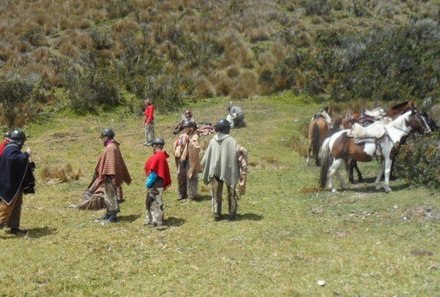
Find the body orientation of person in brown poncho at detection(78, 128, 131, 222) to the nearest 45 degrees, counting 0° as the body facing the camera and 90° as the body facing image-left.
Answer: approximately 90°

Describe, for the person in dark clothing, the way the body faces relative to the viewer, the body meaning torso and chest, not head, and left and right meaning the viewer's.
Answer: facing to the right of the viewer

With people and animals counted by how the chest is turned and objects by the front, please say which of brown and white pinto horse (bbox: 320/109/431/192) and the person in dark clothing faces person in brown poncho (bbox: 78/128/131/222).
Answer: the person in dark clothing

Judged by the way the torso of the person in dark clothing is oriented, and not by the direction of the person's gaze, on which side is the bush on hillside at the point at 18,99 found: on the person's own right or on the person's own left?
on the person's own left

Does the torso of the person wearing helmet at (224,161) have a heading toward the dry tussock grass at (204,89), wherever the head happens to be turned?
yes

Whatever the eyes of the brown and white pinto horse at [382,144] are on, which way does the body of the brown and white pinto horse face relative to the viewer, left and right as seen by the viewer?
facing to the right of the viewer

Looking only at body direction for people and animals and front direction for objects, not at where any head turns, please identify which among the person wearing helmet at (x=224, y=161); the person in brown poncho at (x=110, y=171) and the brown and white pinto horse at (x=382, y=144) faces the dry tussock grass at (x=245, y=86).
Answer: the person wearing helmet

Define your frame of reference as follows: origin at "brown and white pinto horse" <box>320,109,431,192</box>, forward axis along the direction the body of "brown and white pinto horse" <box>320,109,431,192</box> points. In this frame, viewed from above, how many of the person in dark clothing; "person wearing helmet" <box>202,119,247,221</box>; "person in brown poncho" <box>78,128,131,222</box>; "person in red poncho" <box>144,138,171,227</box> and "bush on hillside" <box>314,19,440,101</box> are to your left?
1

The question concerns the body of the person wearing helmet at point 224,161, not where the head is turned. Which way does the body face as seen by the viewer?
away from the camera

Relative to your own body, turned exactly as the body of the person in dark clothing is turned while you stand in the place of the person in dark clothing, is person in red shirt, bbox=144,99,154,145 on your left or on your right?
on your left

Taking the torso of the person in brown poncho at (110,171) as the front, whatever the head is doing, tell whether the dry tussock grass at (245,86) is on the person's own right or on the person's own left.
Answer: on the person's own right

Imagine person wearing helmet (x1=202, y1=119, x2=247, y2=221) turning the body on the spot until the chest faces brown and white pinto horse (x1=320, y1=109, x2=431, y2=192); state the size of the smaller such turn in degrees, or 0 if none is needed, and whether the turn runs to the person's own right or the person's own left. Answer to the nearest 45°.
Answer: approximately 45° to the person's own right

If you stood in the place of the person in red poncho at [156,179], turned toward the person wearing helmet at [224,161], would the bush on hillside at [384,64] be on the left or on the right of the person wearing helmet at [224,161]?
left

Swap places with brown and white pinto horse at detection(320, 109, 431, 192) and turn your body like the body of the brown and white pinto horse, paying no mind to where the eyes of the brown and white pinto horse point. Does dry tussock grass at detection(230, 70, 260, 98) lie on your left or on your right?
on your left

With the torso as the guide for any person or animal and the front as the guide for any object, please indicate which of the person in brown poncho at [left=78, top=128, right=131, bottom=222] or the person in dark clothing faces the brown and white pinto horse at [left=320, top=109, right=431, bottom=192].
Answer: the person in dark clothing

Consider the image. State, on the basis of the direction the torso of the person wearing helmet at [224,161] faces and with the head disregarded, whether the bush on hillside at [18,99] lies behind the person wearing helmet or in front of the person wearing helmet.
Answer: in front

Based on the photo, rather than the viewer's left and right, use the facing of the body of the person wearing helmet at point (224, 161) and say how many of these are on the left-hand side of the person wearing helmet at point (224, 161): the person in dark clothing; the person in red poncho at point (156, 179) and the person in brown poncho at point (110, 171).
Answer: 3

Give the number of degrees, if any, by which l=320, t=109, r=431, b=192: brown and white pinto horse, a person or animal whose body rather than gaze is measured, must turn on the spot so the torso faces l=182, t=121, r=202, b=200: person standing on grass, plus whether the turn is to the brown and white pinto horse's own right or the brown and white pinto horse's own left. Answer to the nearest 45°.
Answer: approximately 180°

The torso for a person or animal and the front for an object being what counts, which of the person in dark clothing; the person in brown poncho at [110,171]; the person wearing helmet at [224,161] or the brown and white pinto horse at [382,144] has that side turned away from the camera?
the person wearing helmet
